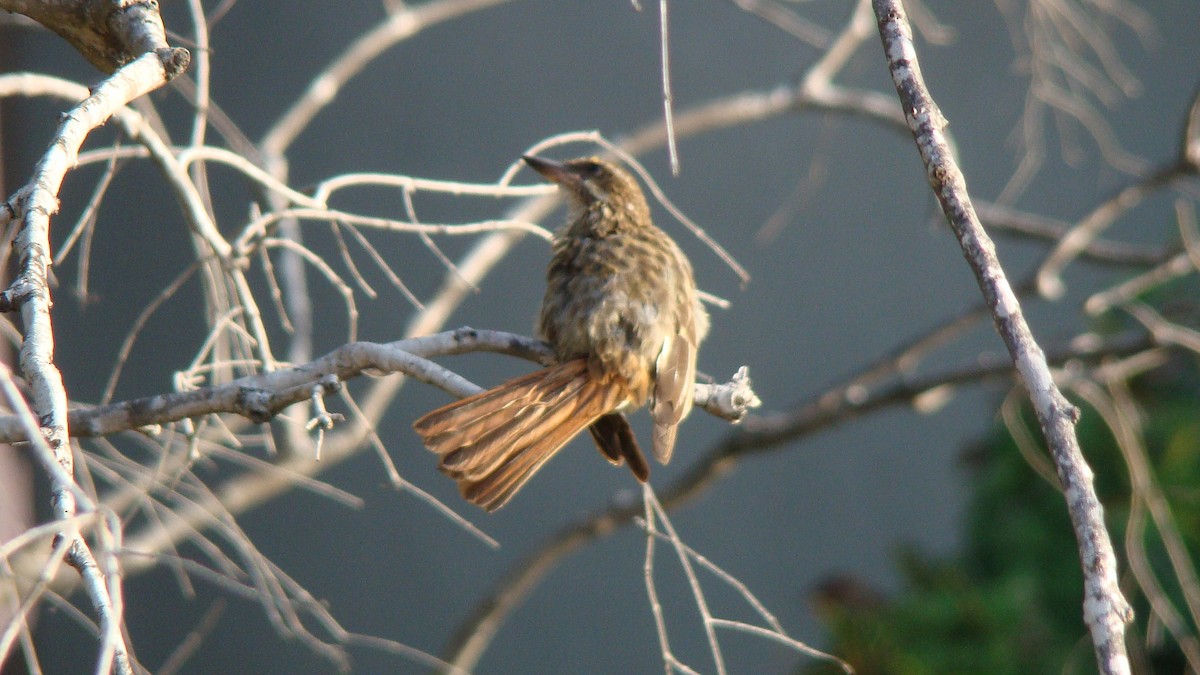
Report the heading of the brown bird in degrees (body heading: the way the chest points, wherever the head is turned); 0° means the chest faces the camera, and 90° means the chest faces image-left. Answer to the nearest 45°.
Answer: approximately 180°
